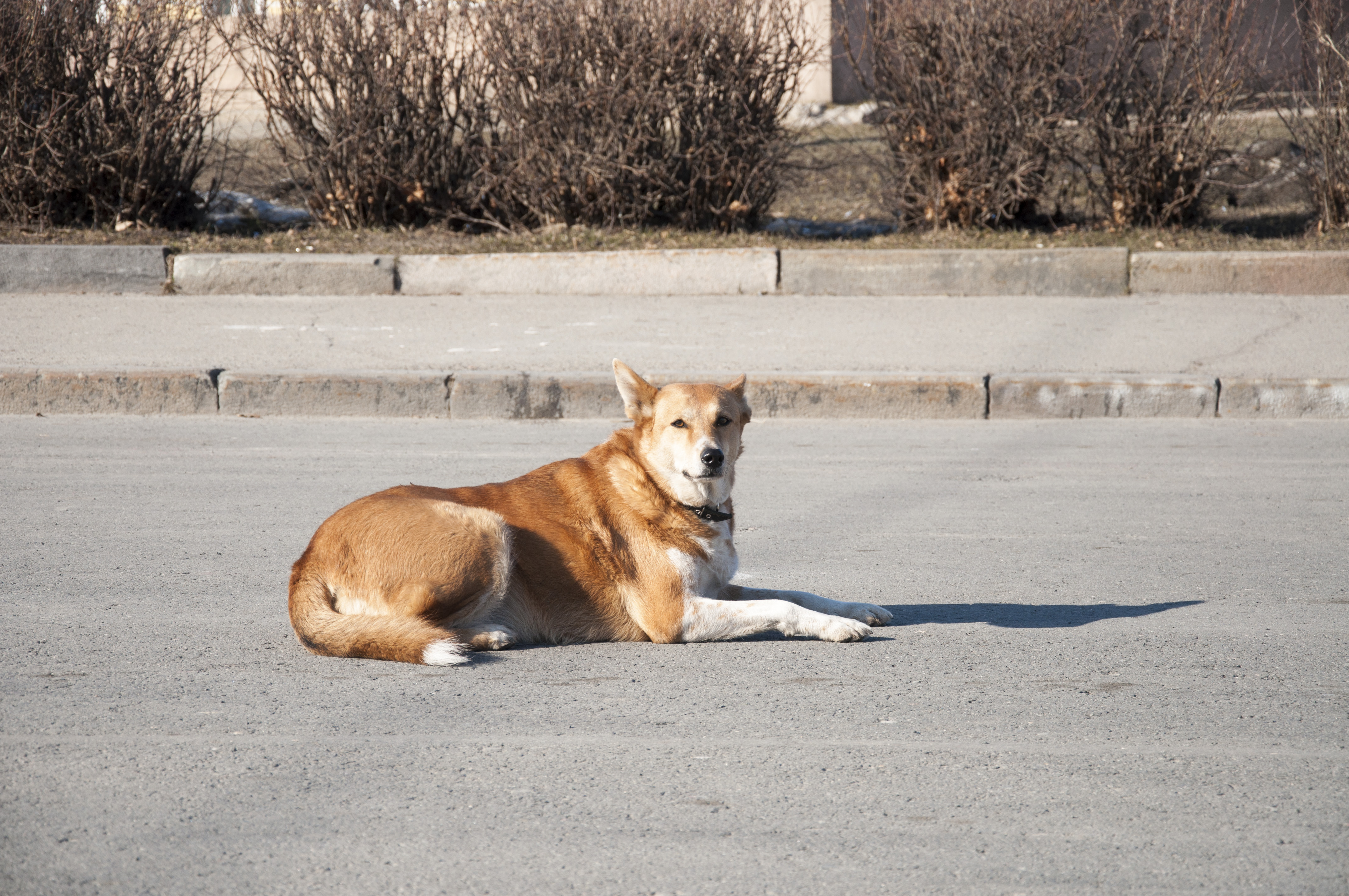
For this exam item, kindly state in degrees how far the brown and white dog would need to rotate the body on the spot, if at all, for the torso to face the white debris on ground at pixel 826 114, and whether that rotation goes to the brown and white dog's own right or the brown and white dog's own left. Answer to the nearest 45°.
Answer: approximately 90° to the brown and white dog's own left

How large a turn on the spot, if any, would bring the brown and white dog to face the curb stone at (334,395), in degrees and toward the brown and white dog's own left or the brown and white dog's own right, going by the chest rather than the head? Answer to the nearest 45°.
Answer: approximately 90° to the brown and white dog's own left

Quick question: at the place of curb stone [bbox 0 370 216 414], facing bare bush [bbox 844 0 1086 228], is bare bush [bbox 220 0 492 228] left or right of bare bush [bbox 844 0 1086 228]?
left

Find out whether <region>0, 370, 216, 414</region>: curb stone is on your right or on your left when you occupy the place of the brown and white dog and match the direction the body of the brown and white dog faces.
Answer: on your left

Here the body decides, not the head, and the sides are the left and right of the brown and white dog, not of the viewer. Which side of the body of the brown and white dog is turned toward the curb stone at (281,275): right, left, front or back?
left

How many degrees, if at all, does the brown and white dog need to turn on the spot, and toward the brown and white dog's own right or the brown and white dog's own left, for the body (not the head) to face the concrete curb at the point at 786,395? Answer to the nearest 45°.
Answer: approximately 90° to the brown and white dog's own left

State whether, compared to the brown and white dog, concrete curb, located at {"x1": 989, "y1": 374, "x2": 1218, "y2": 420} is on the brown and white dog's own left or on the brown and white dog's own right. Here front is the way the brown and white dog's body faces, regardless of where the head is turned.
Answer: on the brown and white dog's own left

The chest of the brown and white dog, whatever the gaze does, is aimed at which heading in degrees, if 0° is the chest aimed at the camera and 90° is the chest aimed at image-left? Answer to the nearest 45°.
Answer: approximately 270°

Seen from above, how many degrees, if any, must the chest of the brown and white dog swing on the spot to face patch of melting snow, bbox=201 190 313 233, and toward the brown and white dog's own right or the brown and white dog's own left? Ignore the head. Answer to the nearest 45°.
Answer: approximately 90° to the brown and white dog's own left
